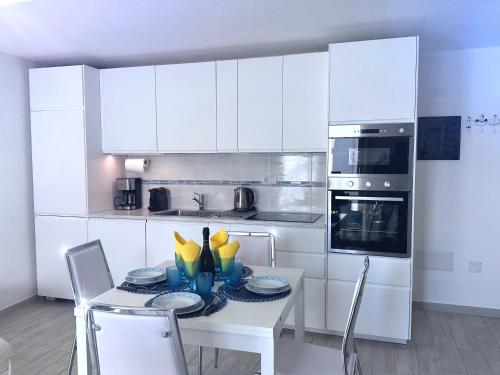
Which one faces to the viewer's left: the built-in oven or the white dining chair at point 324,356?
the white dining chair

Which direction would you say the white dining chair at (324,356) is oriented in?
to the viewer's left

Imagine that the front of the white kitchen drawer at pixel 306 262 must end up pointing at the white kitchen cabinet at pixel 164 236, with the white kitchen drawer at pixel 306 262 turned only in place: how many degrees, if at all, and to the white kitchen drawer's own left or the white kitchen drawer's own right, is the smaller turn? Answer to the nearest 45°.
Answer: approximately 90° to the white kitchen drawer's own right

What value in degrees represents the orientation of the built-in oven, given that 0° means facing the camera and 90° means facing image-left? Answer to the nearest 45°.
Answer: approximately 0°

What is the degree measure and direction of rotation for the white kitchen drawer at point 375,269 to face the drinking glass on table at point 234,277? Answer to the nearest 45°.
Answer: approximately 45° to its right

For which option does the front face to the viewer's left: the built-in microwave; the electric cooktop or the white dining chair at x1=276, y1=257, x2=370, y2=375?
the white dining chair

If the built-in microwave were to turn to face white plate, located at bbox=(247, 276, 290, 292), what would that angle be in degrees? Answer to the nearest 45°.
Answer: approximately 45° to its right
